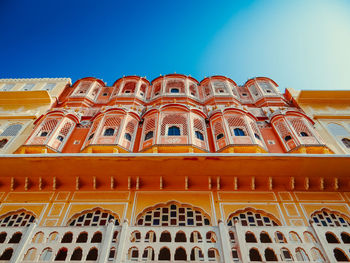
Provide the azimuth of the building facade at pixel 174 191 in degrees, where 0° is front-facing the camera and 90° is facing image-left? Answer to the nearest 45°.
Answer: approximately 0°

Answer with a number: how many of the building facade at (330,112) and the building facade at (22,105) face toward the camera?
2

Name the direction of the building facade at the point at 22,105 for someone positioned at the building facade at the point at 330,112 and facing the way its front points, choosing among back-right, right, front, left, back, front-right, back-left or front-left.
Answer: front-right
